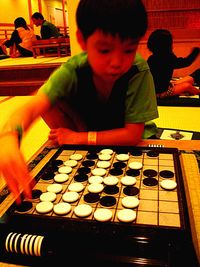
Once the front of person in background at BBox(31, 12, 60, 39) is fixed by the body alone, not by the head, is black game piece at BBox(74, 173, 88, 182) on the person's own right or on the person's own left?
on the person's own left

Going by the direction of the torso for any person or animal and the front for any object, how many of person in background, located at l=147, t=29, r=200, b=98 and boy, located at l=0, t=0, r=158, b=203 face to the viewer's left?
0

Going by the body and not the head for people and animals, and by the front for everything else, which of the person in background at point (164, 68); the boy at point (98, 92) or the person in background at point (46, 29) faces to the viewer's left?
the person in background at point (46, 29)

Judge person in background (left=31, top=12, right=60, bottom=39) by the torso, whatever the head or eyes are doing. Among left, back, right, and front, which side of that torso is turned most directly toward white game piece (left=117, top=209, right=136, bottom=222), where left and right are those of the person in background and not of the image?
left

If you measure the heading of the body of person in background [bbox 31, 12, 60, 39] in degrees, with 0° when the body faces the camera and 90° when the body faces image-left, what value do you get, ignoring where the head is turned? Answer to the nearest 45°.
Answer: approximately 90°

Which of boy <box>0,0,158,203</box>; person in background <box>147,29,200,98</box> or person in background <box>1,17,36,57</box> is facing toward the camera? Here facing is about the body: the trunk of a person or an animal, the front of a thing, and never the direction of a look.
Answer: the boy

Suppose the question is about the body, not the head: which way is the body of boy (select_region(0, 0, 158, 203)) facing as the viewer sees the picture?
toward the camera

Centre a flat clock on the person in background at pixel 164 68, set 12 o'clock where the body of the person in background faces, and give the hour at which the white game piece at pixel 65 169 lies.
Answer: The white game piece is roughly at 3 o'clock from the person in background.
